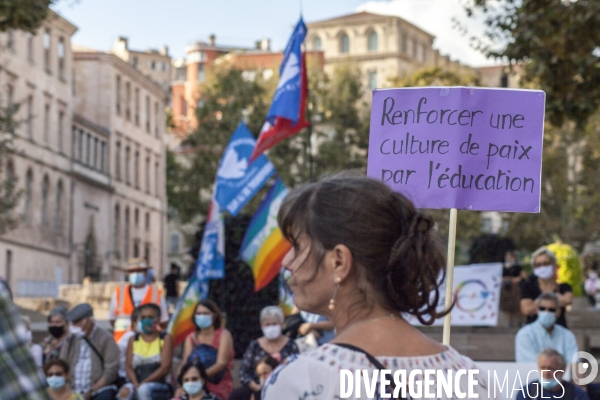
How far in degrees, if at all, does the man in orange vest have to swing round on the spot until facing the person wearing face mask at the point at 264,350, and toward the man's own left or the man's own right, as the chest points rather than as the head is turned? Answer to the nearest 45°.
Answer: approximately 45° to the man's own left

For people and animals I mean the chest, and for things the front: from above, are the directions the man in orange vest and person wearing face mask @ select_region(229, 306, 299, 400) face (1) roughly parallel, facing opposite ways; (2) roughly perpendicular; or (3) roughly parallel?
roughly parallel

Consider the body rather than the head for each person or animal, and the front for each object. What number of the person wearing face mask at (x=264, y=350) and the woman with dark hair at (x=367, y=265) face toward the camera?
1

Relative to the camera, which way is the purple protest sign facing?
toward the camera

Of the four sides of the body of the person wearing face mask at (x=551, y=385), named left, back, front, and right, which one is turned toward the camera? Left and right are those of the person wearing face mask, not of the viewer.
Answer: front

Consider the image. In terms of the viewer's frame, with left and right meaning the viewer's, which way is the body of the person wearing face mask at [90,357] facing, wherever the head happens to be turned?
facing the viewer and to the left of the viewer

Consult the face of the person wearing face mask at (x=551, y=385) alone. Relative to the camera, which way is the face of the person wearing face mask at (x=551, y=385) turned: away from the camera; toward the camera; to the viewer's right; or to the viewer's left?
toward the camera

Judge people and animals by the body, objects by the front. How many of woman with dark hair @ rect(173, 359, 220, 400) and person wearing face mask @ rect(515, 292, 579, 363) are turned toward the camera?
2

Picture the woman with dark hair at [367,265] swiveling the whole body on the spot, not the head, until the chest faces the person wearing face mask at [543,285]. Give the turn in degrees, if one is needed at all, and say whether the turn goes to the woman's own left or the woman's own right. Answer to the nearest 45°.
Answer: approximately 45° to the woman's own right

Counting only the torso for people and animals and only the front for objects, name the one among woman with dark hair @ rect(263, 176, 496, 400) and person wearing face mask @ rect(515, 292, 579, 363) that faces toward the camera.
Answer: the person wearing face mask

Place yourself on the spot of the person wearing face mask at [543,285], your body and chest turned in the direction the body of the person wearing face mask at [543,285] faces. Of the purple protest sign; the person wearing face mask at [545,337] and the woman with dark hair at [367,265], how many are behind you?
0

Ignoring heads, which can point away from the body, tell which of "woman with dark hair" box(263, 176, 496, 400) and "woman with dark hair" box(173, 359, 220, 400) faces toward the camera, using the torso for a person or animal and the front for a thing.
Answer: "woman with dark hair" box(173, 359, 220, 400)

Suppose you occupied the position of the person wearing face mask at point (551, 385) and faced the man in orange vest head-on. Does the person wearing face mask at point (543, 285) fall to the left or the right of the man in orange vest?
right

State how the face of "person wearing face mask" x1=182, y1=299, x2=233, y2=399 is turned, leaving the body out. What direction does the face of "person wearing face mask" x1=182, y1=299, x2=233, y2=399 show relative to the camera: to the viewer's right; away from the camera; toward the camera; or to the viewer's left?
toward the camera

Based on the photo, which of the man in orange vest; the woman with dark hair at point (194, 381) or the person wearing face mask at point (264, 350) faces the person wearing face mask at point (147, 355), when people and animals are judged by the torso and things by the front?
the man in orange vest

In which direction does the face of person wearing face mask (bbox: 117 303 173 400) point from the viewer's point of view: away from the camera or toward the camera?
toward the camera

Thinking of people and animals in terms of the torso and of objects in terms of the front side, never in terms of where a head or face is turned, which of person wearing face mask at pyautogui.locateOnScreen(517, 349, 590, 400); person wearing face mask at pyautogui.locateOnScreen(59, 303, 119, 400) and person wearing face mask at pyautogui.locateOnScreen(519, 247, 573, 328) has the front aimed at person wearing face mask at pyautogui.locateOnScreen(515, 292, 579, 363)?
person wearing face mask at pyautogui.locateOnScreen(519, 247, 573, 328)
